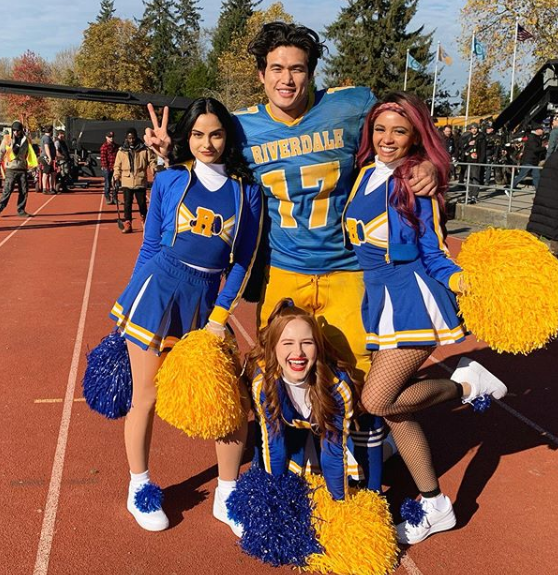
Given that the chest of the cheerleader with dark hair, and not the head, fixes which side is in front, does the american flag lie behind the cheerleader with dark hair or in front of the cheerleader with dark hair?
behind

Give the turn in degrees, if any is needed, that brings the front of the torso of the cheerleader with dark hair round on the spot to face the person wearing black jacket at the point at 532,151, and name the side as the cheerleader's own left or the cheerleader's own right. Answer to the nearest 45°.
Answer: approximately 135° to the cheerleader's own left

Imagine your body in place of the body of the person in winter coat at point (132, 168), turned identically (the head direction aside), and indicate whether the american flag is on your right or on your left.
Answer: on your left

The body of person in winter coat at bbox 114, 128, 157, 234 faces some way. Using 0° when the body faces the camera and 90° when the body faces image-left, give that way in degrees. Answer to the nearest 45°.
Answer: approximately 0°

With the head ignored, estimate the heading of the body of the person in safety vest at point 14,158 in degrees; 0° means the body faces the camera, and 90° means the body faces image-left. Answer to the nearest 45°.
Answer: approximately 0°

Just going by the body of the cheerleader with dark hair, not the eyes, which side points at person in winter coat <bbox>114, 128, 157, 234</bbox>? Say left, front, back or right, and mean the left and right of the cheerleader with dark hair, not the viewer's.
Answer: back

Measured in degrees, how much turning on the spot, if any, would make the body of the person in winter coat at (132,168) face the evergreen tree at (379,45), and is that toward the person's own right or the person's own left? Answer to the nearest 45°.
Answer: approximately 135° to the person's own left
